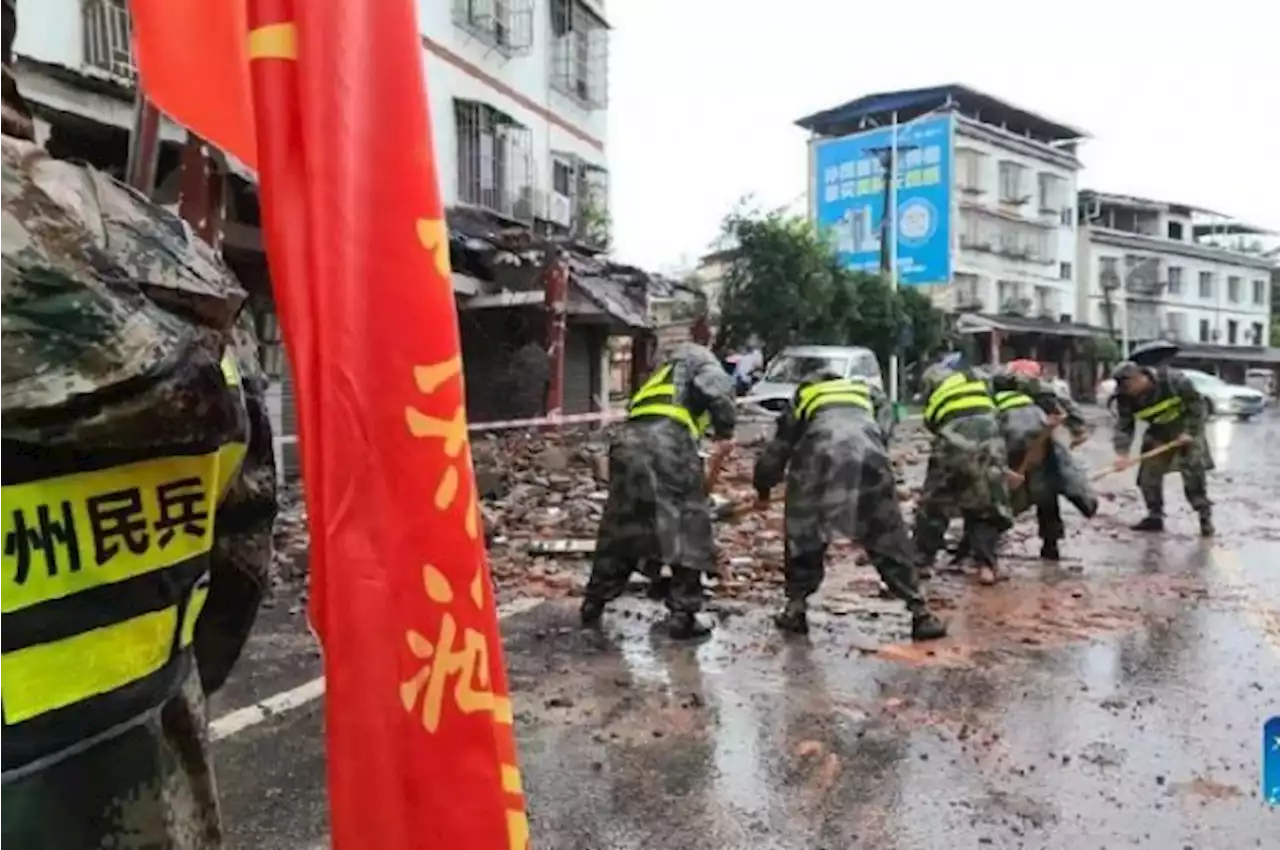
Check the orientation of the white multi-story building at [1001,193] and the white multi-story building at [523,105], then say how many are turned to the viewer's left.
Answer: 0

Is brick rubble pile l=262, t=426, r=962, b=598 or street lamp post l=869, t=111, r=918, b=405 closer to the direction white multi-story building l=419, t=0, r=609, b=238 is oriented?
the brick rubble pile

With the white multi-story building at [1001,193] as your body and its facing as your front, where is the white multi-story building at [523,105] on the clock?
the white multi-story building at [523,105] is roughly at 2 o'clock from the white multi-story building at [1001,193].

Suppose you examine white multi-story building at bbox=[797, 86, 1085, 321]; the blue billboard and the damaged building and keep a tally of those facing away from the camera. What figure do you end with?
0

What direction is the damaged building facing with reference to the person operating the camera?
facing the viewer and to the right of the viewer

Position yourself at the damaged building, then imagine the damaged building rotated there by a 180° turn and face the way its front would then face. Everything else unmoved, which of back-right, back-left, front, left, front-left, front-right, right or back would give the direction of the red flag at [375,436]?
back-left

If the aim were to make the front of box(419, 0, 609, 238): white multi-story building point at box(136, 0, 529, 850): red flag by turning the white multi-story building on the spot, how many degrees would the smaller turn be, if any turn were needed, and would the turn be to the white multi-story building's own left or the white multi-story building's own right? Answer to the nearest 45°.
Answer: approximately 45° to the white multi-story building's own right

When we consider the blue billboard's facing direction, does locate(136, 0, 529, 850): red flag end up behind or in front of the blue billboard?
in front

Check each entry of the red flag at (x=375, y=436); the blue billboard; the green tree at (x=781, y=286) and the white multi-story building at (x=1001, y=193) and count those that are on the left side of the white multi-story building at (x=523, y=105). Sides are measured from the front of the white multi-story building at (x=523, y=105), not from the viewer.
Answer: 3

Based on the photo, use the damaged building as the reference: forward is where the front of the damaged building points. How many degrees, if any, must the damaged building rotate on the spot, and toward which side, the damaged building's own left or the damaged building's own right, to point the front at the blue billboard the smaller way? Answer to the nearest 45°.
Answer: approximately 90° to the damaged building's own left

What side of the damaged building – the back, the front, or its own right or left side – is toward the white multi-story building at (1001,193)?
left

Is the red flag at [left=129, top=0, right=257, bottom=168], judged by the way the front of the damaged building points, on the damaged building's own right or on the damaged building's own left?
on the damaged building's own right

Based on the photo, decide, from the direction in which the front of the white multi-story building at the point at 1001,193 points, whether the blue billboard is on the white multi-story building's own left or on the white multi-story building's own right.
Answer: on the white multi-story building's own right

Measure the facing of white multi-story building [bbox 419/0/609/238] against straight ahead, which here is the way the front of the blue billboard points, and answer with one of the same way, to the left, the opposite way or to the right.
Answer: to the left

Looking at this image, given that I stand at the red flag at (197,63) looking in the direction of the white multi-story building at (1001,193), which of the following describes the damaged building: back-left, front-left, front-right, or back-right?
front-left
